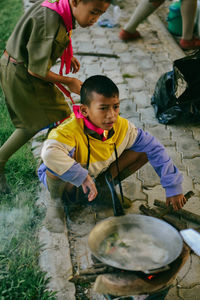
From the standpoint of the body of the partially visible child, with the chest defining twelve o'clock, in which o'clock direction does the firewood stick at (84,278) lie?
The firewood stick is roughly at 3 o'clock from the partially visible child.

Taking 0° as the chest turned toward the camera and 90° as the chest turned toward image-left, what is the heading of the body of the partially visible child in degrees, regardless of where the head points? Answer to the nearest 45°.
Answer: approximately 270°

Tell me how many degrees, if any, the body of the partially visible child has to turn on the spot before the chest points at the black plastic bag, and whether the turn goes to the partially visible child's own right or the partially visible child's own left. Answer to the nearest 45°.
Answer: approximately 45° to the partially visible child's own left

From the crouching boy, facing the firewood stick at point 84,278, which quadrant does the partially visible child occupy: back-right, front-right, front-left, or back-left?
back-right
